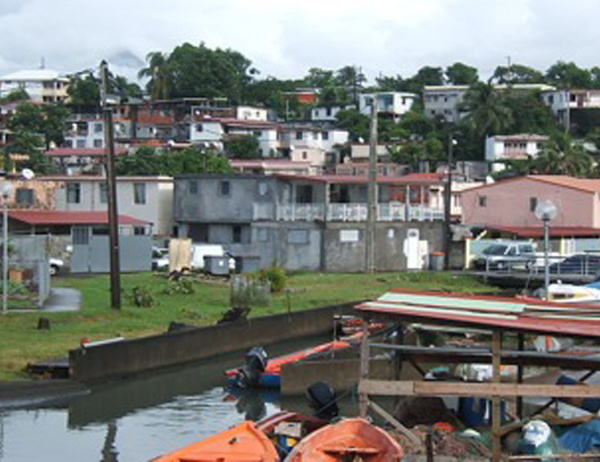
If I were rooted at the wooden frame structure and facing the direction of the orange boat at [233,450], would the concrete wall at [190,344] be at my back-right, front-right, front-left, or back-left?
front-right

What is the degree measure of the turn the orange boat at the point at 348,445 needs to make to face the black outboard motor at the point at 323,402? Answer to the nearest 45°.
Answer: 0° — it already faces it

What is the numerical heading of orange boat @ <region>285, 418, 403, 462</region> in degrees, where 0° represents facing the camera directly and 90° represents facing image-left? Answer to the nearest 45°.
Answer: approximately 180°

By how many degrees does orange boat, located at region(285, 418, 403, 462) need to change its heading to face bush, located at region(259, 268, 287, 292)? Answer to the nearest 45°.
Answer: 0° — it already faces it

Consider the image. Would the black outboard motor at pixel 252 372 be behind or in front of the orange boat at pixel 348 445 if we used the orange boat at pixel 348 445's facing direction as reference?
in front

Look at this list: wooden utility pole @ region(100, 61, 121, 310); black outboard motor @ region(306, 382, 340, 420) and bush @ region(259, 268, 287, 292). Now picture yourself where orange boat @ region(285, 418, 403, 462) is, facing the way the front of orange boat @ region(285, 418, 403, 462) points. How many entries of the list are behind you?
0

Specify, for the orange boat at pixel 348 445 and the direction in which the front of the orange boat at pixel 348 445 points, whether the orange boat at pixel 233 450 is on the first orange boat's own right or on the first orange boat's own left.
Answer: on the first orange boat's own left

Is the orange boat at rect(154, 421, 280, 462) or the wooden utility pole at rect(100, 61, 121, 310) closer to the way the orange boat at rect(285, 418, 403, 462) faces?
the wooden utility pole

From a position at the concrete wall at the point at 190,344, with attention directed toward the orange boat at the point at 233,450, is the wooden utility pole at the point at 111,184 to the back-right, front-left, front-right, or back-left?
back-right

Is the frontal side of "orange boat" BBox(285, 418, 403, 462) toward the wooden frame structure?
no

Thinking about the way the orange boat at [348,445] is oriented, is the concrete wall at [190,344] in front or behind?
in front
